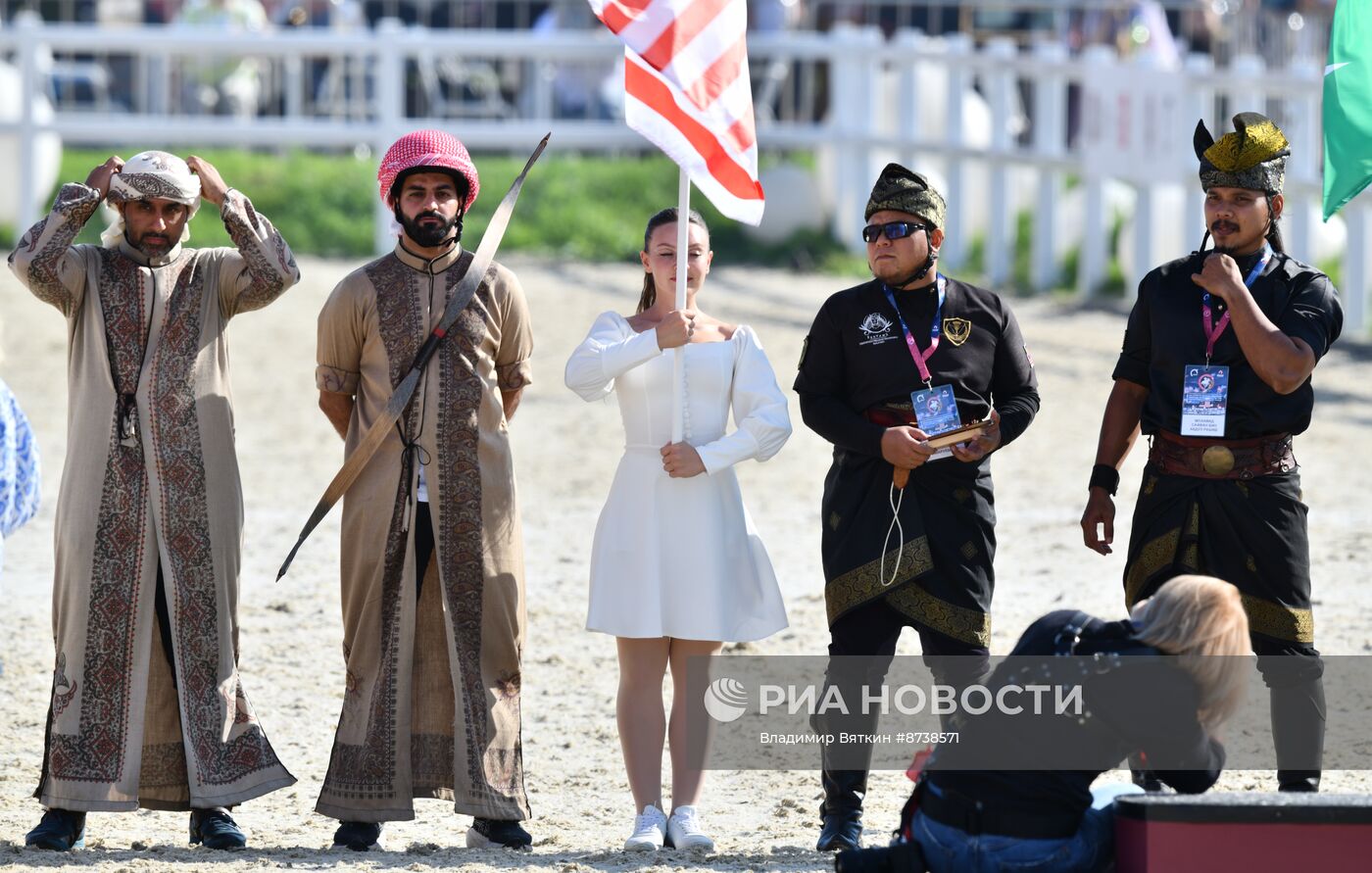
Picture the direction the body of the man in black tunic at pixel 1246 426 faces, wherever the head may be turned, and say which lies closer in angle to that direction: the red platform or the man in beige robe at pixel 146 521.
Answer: the red platform

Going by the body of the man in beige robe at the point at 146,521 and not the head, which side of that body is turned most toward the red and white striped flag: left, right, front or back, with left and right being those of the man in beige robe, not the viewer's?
left

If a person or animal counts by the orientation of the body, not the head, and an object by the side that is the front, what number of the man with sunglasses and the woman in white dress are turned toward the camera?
2

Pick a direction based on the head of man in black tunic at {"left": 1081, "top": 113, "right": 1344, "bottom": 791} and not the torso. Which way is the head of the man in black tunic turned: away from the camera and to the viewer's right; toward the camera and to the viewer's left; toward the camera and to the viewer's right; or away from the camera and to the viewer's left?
toward the camera and to the viewer's left

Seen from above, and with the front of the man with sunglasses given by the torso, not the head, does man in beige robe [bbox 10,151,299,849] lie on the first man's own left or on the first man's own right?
on the first man's own right

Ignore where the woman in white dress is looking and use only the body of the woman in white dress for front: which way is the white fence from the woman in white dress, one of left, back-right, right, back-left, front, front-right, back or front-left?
back

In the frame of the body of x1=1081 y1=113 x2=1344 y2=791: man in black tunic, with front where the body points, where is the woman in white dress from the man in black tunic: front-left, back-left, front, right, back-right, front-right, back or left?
right

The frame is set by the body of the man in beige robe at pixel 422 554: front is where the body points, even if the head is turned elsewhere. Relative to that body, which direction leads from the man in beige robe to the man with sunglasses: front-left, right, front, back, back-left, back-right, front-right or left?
left

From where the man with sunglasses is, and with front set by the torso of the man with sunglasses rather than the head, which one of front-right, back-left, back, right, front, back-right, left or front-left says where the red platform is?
front-left

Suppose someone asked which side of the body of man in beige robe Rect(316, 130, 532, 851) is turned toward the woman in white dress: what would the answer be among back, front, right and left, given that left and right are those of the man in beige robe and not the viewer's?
left

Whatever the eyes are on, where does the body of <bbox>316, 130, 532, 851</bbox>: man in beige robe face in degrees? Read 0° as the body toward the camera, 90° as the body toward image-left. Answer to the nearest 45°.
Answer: approximately 0°

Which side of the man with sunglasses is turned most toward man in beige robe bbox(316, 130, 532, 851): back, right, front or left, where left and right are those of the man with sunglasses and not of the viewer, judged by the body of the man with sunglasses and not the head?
right

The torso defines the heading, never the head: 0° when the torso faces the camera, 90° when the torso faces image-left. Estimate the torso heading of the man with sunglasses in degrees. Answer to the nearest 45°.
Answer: approximately 0°

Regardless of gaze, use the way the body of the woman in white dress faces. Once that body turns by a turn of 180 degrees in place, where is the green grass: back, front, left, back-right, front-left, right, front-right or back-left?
front

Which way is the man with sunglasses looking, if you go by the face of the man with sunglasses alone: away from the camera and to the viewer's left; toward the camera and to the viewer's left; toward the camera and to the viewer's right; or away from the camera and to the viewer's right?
toward the camera and to the viewer's left
